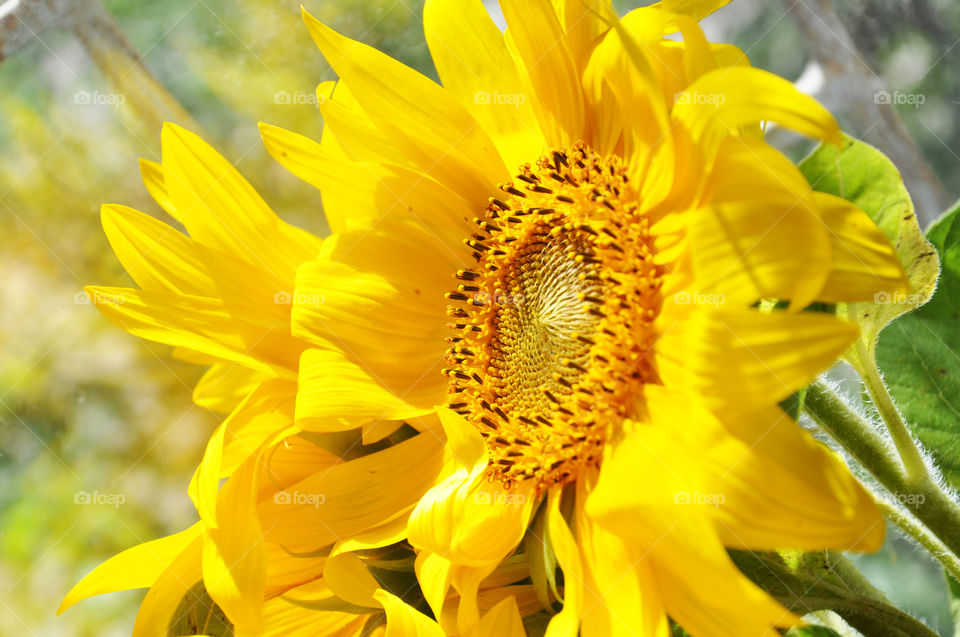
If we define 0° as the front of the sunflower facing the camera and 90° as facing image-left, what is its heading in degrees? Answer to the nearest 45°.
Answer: approximately 45°
